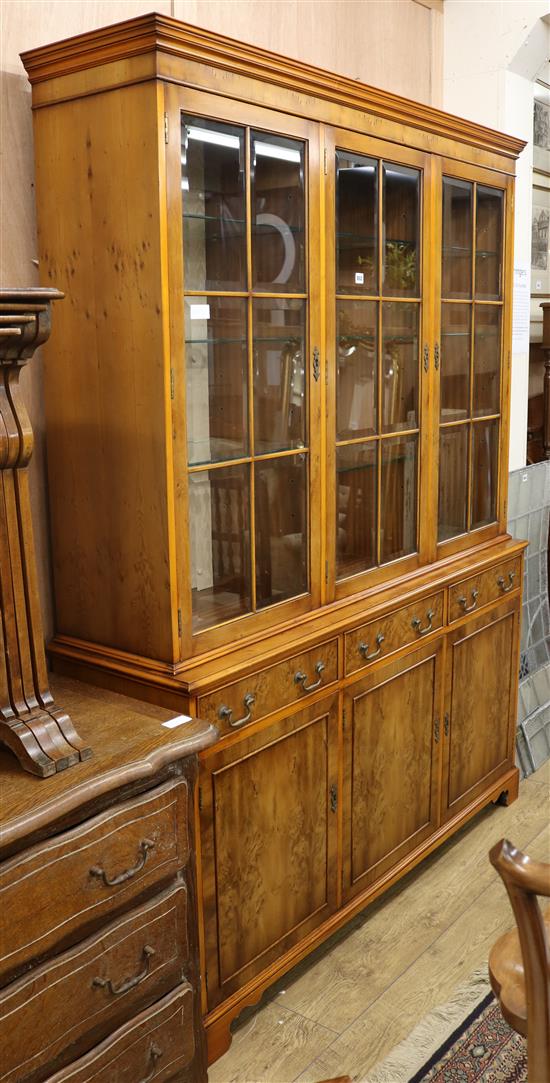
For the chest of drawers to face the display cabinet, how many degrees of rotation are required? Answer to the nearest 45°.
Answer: approximately 90° to its left

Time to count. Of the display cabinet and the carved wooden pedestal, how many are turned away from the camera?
0

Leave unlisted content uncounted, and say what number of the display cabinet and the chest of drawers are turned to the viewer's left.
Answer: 0

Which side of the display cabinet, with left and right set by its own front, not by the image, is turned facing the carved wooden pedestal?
right

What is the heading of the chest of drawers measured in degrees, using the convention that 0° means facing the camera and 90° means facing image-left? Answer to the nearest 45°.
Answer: approximately 315°

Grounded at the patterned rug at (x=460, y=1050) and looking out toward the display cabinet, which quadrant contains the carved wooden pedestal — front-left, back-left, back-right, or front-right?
front-left

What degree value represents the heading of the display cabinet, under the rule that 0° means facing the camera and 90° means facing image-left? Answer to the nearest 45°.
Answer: approximately 315°

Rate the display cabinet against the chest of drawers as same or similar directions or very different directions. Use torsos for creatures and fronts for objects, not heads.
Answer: same or similar directions
